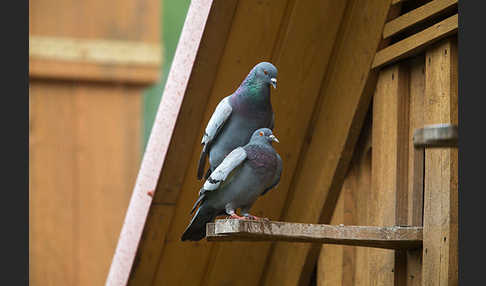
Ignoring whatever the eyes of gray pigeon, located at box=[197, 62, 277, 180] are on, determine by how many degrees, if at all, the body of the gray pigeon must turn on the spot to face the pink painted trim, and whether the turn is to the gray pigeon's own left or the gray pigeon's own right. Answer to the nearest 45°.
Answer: approximately 180°

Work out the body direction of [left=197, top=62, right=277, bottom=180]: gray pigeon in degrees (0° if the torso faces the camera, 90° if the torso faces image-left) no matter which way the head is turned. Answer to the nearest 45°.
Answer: approximately 315°

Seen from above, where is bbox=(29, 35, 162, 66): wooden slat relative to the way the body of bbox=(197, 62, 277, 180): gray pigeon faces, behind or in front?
behind

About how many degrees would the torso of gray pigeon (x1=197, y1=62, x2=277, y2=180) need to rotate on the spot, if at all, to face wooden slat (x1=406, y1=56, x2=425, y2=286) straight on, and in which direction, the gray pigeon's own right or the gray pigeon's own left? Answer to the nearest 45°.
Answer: approximately 45° to the gray pigeon's own left

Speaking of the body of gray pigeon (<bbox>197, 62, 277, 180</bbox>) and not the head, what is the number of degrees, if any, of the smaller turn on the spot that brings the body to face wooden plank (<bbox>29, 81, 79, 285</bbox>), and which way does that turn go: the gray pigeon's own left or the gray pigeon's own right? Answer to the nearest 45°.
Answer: approximately 180°

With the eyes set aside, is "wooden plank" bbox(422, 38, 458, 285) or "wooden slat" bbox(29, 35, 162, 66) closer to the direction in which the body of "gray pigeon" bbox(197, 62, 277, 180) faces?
the wooden plank

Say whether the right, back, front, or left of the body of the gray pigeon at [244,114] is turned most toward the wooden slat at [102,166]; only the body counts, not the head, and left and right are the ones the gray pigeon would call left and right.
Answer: back

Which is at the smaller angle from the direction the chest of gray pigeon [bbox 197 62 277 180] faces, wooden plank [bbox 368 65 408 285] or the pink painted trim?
the wooden plank
